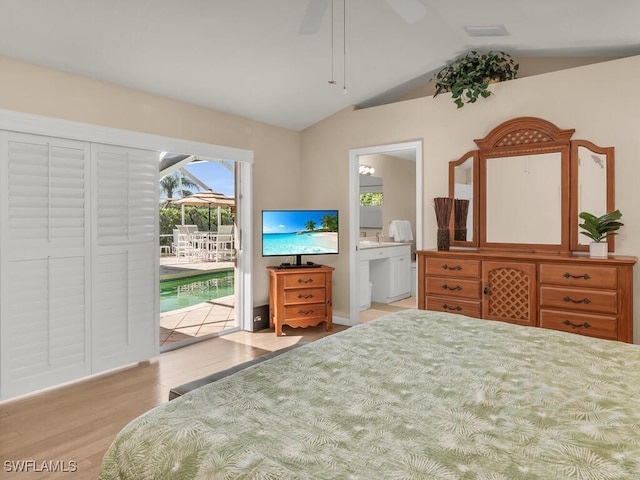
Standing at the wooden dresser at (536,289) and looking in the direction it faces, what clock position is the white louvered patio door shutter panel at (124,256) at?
The white louvered patio door shutter panel is roughly at 1 o'clock from the wooden dresser.

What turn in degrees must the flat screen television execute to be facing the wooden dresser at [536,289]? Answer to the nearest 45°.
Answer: approximately 45° to its left

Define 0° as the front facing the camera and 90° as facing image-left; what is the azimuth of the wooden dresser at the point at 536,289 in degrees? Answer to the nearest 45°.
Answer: approximately 45°

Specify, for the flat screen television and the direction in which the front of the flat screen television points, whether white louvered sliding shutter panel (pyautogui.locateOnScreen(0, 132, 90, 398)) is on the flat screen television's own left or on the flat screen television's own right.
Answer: on the flat screen television's own right

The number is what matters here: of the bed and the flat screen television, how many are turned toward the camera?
1

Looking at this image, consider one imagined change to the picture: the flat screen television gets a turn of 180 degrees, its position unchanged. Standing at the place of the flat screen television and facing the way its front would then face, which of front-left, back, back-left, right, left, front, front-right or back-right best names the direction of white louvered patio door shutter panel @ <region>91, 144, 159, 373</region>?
back-left

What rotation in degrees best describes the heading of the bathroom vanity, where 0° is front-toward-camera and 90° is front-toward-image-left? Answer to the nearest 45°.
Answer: approximately 315°

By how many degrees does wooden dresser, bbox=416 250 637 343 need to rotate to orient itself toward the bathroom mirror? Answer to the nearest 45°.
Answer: approximately 90° to its right

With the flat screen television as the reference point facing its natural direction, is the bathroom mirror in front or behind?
behind

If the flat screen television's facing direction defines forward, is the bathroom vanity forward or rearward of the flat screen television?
rearward

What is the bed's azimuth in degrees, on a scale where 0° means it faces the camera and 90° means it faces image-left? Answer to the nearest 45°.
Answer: approximately 135°

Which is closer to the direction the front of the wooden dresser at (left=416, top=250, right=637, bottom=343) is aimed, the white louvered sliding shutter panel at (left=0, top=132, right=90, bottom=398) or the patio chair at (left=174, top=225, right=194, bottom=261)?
the white louvered sliding shutter panel
